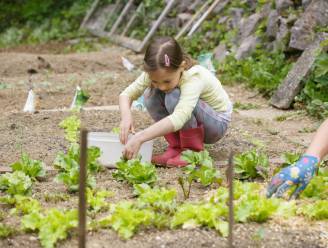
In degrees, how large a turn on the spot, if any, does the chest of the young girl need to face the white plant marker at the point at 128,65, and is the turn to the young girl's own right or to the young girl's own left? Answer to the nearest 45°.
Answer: approximately 135° to the young girl's own right

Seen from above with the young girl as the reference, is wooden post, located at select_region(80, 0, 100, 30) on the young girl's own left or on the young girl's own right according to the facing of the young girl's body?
on the young girl's own right

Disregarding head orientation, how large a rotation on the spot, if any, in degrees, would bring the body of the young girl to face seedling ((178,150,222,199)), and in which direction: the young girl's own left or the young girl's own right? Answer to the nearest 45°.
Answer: approximately 45° to the young girl's own left

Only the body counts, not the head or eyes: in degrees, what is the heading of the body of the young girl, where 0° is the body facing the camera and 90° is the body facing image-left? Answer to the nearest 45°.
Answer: approximately 45°

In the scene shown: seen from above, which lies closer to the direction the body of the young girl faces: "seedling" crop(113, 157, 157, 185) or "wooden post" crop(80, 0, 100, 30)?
the seedling
